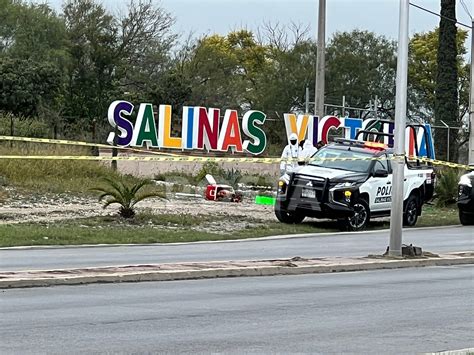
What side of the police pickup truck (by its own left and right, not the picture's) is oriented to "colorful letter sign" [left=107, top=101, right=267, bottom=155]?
right

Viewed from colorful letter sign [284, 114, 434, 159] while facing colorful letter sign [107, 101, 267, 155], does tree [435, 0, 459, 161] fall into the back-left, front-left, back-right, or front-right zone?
back-right

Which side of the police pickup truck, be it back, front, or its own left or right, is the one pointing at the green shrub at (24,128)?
right

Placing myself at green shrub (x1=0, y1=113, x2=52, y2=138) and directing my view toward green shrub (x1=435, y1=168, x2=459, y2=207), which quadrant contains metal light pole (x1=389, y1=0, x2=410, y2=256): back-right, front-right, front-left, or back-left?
front-right

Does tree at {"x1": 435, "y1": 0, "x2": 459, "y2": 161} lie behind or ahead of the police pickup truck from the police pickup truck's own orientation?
behind

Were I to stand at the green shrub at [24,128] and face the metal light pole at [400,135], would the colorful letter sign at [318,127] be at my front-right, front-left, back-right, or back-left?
front-left

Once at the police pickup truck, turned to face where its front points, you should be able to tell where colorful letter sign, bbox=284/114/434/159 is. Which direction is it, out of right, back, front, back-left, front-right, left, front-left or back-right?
back-right

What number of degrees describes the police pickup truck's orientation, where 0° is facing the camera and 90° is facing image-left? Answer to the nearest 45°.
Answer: approximately 45°

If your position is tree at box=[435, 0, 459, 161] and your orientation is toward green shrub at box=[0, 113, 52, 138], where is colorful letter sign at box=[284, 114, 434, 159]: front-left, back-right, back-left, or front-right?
front-left

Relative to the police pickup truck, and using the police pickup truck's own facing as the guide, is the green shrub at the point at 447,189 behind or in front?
behind

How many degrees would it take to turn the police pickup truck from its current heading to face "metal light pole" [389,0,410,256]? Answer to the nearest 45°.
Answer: approximately 45° to its left
